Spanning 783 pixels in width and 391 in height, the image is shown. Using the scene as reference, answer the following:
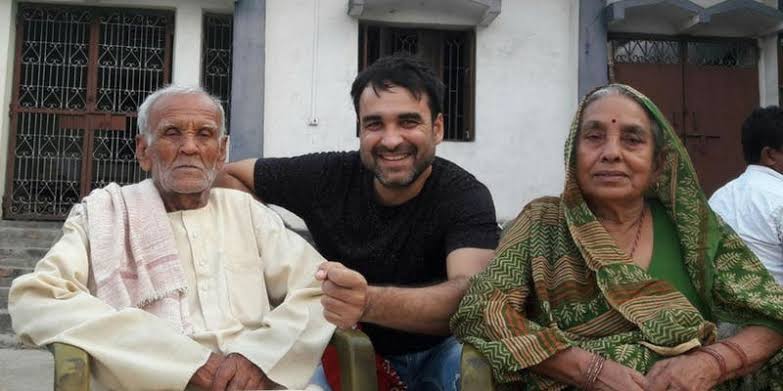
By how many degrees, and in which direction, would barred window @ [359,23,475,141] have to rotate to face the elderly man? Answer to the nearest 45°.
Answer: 0° — it already faces them

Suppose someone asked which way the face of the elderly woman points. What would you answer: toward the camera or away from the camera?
toward the camera

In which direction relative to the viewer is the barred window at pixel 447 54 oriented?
toward the camera

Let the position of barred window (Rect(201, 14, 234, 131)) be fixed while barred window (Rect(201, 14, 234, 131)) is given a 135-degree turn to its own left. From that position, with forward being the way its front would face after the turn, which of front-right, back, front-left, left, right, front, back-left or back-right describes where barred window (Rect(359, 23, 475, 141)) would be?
front-right

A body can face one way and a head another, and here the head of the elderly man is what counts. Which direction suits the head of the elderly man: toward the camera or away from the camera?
toward the camera

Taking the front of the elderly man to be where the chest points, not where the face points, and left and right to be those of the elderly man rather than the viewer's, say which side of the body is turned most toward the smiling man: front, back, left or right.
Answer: left

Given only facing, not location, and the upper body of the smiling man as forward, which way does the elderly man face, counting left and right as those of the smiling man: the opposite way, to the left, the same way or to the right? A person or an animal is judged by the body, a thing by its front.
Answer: the same way

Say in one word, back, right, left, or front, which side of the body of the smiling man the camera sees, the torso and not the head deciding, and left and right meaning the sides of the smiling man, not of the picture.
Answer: front

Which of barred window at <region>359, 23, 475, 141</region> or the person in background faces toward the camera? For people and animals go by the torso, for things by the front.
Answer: the barred window

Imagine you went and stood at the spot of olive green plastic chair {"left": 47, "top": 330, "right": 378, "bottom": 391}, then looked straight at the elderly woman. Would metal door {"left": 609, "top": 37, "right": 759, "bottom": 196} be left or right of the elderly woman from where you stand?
left

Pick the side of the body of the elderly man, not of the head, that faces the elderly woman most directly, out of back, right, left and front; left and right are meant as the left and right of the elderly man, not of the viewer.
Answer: left

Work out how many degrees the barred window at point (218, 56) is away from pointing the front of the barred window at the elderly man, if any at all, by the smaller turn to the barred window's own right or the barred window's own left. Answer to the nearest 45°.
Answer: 0° — it already faces them

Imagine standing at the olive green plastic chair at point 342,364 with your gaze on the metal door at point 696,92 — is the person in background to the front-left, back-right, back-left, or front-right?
front-right

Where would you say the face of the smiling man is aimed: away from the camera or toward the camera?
toward the camera

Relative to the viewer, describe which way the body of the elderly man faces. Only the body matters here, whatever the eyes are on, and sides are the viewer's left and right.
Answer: facing the viewer
